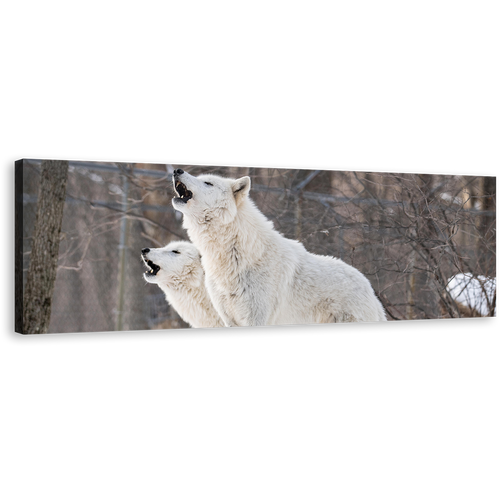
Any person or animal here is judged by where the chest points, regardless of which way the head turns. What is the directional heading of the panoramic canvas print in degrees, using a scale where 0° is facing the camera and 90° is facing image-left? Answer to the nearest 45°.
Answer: approximately 315°
